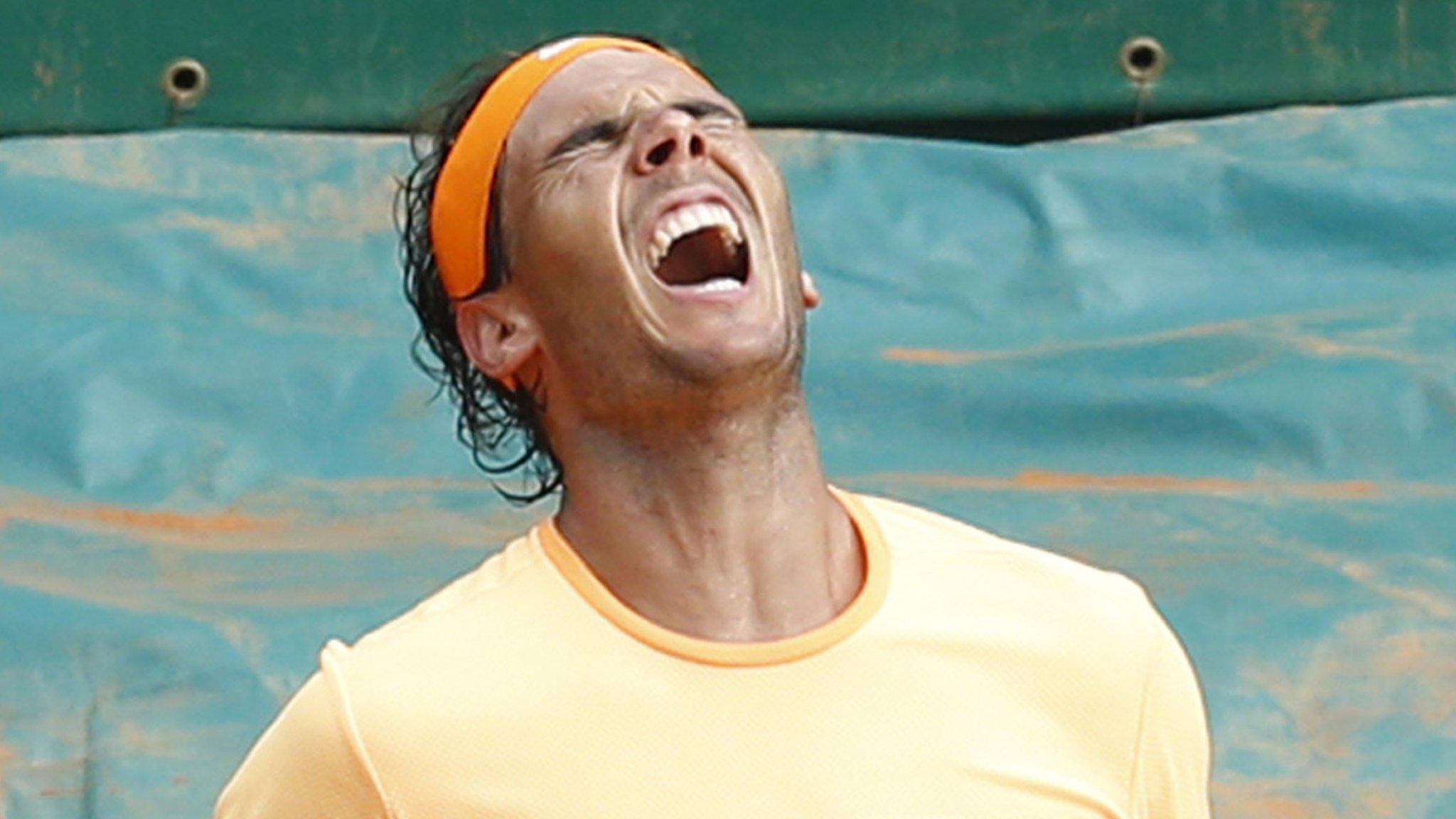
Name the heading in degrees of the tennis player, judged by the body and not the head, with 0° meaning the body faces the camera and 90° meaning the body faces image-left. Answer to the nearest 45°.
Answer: approximately 0°

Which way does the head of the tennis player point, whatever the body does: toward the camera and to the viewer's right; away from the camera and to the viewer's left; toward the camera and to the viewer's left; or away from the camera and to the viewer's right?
toward the camera and to the viewer's right
